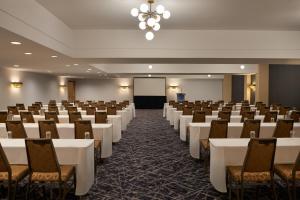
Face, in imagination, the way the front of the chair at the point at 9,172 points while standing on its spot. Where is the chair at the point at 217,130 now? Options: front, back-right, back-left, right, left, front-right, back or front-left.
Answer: front-right

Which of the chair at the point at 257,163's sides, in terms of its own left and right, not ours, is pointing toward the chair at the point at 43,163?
left

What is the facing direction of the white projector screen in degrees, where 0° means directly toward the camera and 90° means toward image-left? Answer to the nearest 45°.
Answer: approximately 0°

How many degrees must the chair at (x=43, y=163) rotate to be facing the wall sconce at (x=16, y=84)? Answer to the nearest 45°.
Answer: approximately 45° to its left

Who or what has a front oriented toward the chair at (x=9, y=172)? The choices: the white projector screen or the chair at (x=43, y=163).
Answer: the white projector screen

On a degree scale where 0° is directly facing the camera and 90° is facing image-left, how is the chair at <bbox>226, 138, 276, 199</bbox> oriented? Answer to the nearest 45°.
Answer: approximately 135°

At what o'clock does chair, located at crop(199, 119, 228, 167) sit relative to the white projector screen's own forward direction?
The chair is roughly at 12 o'clock from the white projector screen.

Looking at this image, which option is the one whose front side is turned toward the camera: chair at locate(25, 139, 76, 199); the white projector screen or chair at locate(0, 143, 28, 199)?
the white projector screen

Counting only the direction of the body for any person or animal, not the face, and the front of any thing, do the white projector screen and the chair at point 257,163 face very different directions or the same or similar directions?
very different directions

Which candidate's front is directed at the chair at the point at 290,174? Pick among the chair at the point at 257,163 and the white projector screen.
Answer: the white projector screen

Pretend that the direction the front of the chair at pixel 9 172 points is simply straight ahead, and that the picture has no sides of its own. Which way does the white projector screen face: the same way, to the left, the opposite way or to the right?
the opposite way

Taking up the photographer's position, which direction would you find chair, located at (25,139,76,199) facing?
facing away from the viewer and to the right of the viewer

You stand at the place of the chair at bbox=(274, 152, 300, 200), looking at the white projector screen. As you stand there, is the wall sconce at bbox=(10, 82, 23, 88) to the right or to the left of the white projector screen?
left
